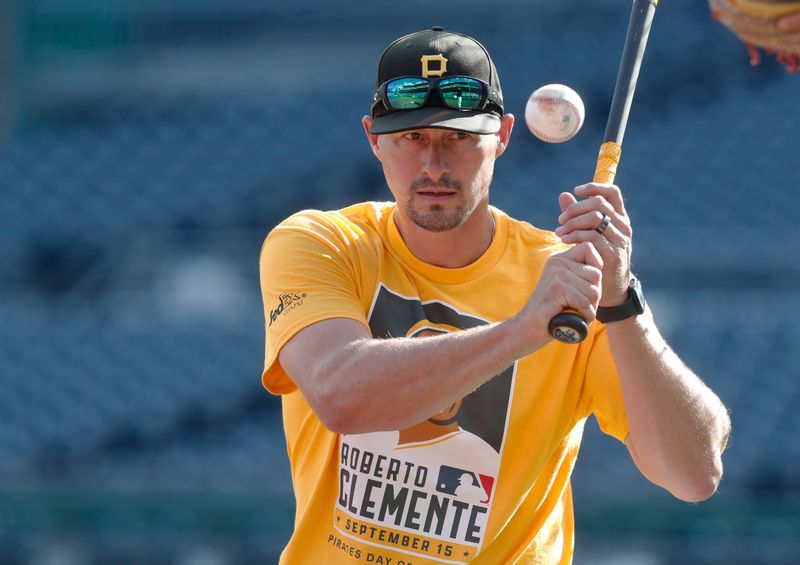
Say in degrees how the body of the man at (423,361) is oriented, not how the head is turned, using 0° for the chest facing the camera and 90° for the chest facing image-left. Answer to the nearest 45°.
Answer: approximately 0°
